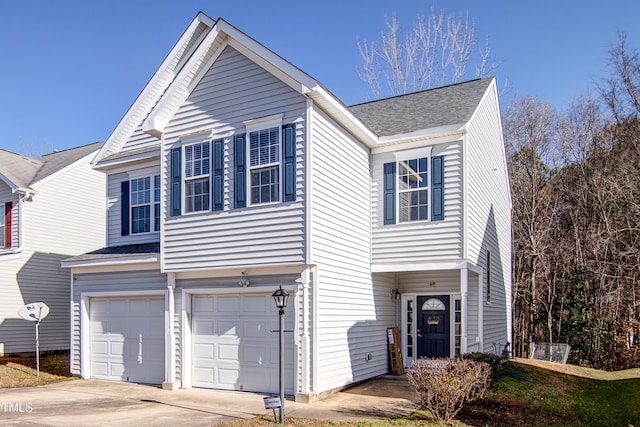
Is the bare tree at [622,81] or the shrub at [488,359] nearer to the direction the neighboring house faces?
the shrub

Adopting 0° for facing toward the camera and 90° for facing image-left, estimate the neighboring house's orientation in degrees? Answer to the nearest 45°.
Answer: approximately 45°

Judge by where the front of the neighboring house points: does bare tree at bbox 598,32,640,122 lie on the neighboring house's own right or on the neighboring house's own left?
on the neighboring house's own left

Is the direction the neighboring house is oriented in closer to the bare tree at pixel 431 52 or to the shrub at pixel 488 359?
the shrub

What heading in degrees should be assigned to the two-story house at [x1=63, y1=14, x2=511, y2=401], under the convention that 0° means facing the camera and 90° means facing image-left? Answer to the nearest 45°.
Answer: approximately 45°

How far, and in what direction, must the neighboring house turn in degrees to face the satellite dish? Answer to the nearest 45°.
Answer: approximately 45° to its left

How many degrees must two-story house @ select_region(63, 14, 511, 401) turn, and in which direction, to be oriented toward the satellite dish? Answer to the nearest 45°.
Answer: approximately 90° to its right

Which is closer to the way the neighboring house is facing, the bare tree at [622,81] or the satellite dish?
the satellite dish
